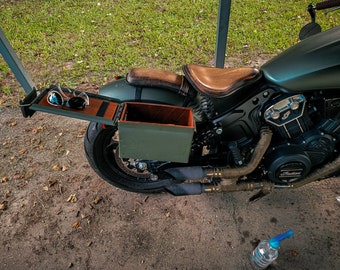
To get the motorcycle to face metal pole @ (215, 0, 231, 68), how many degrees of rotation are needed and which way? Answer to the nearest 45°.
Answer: approximately 90° to its left

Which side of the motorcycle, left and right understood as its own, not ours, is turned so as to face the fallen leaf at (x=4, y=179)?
back

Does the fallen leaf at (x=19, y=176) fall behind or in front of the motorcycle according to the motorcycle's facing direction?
behind

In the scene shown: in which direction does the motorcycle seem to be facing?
to the viewer's right

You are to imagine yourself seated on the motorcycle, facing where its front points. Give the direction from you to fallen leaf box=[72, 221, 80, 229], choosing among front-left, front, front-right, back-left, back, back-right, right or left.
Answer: back

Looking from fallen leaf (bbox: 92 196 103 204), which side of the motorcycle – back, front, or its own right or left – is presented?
back

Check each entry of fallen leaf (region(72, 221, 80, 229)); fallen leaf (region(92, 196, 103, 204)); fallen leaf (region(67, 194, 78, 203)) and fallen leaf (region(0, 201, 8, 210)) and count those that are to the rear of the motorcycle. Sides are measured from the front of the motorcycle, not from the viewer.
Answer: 4

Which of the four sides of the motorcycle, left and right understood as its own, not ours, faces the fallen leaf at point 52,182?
back

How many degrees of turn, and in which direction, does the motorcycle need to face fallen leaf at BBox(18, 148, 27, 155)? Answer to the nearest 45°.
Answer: approximately 135° to its left

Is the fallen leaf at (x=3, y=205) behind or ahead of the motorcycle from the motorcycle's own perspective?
behind
